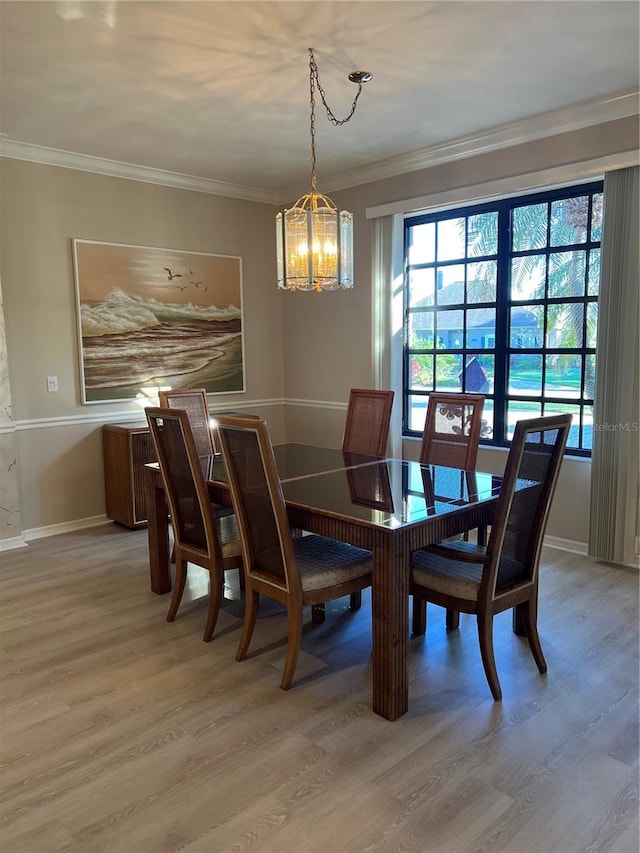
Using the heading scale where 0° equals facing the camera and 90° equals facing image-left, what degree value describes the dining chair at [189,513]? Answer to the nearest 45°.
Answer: approximately 225°

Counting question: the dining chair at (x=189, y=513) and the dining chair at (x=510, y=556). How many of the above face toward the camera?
0

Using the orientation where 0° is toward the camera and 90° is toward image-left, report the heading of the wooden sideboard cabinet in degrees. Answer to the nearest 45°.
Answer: approximately 315°

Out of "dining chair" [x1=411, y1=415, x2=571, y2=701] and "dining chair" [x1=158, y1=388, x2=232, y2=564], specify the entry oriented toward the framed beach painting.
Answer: "dining chair" [x1=411, y1=415, x2=571, y2=701]

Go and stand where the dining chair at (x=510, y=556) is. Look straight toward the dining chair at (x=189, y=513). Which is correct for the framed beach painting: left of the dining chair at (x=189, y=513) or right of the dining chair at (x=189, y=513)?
right

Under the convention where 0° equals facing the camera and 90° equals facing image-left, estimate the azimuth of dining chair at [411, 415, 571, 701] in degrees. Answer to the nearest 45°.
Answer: approximately 135°

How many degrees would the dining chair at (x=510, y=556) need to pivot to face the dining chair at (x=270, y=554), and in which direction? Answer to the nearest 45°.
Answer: approximately 45° to its left

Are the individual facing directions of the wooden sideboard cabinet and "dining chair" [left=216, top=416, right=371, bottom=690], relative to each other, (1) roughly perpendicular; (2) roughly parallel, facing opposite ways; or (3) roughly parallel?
roughly perpendicular

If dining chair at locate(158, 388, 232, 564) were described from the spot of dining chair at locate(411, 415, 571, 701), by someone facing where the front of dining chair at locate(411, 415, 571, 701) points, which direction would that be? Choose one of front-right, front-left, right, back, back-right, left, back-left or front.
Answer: front

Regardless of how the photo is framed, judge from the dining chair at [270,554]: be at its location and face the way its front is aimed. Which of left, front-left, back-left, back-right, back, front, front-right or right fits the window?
front

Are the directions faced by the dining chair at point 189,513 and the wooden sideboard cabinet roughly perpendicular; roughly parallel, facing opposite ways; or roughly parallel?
roughly perpendicular

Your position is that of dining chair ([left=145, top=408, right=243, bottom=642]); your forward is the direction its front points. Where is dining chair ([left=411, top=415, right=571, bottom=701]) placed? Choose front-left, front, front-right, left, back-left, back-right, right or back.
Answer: right

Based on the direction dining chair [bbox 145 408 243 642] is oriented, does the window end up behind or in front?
in front

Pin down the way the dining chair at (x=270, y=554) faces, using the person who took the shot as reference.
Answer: facing away from the viewer and to the right of the viewer

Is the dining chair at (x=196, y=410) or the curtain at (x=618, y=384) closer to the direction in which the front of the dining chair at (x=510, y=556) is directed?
the dining chair

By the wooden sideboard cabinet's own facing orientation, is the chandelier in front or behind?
in front

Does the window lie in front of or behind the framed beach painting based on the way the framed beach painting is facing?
in front
